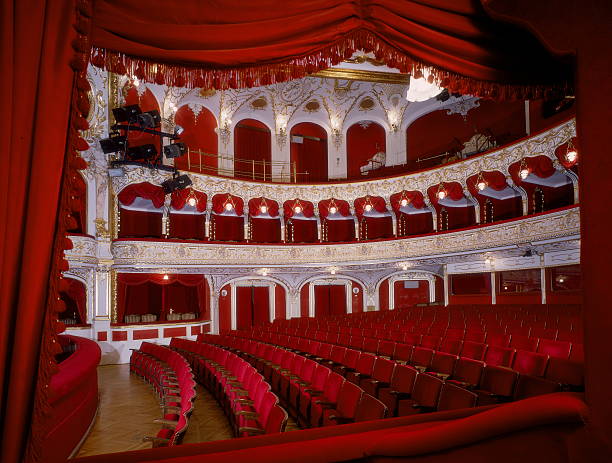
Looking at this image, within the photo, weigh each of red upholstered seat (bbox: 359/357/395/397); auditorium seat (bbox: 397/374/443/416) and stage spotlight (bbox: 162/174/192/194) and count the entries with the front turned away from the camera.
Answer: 0

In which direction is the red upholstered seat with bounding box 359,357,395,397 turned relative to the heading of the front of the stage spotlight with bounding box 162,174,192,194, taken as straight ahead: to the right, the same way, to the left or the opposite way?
the same way

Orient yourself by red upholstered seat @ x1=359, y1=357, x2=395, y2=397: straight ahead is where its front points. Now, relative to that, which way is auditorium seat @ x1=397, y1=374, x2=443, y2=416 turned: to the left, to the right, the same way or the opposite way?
the same way

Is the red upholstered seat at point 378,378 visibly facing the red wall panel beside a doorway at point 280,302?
no

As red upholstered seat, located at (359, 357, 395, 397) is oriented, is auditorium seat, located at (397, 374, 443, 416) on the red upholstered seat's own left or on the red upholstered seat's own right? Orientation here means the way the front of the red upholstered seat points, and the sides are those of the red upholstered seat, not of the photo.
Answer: on the red upholstered seat's own left

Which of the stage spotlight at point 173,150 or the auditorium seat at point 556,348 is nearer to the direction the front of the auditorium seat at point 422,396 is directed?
the stage spotlight

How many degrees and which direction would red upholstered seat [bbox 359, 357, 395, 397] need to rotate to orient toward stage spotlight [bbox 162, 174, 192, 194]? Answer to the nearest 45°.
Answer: approximately 90° to its right

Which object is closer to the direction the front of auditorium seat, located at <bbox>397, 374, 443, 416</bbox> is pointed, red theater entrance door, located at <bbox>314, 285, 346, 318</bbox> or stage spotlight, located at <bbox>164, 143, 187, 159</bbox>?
the stage spotlight

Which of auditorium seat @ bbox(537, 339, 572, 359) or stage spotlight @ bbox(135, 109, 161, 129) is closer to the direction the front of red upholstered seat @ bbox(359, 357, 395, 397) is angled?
the stage spotlight

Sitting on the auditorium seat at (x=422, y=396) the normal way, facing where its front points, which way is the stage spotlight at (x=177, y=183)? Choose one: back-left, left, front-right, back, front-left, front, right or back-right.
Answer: right

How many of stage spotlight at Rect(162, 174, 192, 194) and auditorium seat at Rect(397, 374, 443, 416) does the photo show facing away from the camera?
0

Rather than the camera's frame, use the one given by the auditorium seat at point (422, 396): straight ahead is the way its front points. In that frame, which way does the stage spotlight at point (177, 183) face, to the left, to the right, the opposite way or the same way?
the same way

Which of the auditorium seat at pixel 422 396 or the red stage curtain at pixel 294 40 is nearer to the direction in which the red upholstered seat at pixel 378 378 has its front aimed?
the red stage curtain

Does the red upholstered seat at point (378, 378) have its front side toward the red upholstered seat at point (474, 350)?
no

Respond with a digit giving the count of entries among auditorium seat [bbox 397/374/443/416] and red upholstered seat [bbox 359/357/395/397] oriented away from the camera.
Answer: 0
